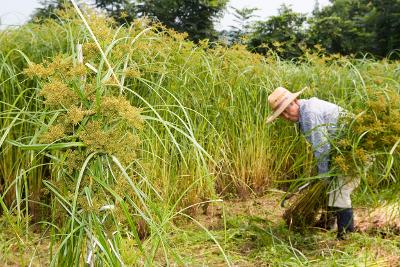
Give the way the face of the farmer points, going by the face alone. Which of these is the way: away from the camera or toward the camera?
toward the camera

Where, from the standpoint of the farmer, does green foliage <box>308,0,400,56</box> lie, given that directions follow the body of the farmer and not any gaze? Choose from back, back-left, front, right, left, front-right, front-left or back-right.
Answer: right

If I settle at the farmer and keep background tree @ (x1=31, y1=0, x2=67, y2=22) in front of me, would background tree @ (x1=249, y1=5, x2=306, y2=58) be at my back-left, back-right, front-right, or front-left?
front-right

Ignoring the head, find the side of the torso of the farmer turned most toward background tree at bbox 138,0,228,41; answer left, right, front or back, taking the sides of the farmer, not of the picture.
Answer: right

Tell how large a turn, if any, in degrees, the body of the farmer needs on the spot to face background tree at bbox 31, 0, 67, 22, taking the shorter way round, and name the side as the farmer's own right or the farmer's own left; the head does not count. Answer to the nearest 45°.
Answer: approximately 45° to the farmer's own right

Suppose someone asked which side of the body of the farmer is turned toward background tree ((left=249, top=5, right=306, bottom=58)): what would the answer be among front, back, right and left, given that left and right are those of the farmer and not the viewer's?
right

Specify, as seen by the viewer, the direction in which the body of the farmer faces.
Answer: to the viewer's left
